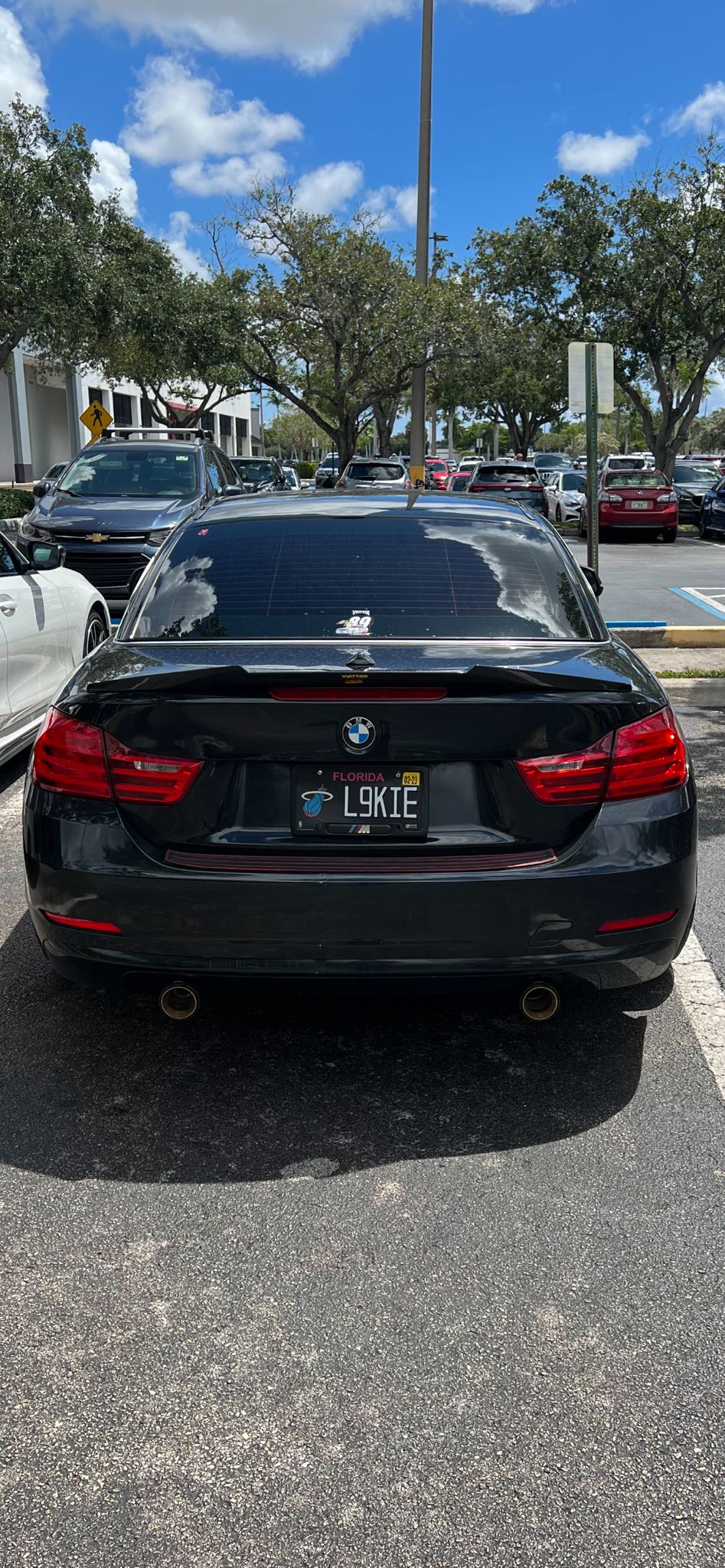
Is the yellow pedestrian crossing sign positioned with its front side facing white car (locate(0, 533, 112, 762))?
yes

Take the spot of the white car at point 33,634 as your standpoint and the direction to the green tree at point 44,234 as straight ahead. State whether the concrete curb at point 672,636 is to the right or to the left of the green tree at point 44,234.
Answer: right

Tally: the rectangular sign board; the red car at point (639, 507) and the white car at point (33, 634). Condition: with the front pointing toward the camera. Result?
0

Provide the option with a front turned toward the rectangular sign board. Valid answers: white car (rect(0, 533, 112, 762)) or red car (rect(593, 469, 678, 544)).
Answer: the white car

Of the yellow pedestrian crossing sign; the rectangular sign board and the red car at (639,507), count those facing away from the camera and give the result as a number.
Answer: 2

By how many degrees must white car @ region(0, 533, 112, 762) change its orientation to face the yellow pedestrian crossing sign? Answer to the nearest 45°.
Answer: approximately 45° to its left

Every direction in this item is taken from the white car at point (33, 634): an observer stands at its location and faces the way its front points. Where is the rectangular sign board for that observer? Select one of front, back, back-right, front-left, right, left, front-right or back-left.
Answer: front

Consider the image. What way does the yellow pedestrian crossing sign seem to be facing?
toward the camera

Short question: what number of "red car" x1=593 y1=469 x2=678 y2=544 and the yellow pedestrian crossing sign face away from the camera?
1

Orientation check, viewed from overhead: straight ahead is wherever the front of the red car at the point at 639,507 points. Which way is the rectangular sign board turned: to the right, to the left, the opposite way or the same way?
the same way

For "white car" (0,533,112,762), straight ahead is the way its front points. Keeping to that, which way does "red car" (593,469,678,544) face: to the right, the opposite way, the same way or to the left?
the same way

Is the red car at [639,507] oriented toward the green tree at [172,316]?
no

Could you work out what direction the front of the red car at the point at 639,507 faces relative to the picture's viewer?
facing away from the viewer

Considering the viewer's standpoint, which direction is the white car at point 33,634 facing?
facing away from the viewer and to the right of the viewer

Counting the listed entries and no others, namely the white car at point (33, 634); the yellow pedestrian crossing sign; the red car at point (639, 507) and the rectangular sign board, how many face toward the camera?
1

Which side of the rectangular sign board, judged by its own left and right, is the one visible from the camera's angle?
back

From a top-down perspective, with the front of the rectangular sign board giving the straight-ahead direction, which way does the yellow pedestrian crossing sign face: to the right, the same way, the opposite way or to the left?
the opposite way

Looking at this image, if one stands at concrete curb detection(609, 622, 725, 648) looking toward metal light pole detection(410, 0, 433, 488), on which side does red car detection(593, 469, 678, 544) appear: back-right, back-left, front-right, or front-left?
front-right
